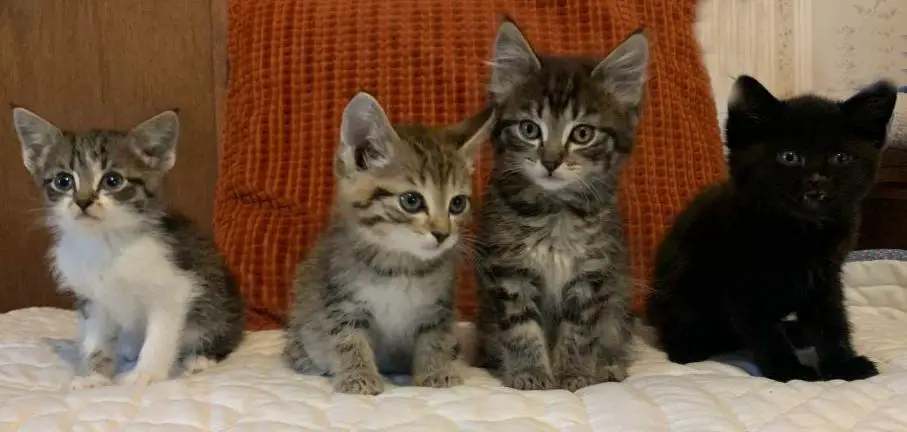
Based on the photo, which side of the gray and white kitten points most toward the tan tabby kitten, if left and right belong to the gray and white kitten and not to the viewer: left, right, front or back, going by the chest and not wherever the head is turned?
left

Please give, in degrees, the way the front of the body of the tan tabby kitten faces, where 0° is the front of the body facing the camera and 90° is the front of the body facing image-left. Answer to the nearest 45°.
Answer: approximately 315°

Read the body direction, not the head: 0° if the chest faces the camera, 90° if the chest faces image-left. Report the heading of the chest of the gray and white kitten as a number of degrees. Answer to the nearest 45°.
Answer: approximately 45°

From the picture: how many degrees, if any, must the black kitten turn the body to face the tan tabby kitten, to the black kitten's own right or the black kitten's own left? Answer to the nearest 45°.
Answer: approximately 90° to the black kitten's own right

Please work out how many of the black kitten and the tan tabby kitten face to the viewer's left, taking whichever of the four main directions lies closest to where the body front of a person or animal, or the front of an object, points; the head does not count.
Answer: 0

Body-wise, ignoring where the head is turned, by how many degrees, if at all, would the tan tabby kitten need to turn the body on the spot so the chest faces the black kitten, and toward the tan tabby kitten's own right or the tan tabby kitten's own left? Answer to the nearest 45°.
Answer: approximately 45° to the tan tabby kitten's own left

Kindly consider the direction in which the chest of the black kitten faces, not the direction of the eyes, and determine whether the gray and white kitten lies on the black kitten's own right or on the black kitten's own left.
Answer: on the black kitten's own right

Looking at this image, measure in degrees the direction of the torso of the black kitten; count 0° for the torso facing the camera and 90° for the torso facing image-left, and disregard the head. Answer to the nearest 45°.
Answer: approximately 315°
